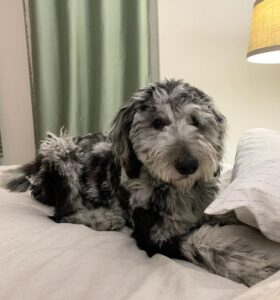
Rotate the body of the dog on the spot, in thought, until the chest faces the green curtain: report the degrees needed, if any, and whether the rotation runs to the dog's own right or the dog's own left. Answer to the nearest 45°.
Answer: approximately 135° to the dog's own left

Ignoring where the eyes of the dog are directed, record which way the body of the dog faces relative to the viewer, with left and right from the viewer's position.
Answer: facing the viewer and to the right of the viewer
